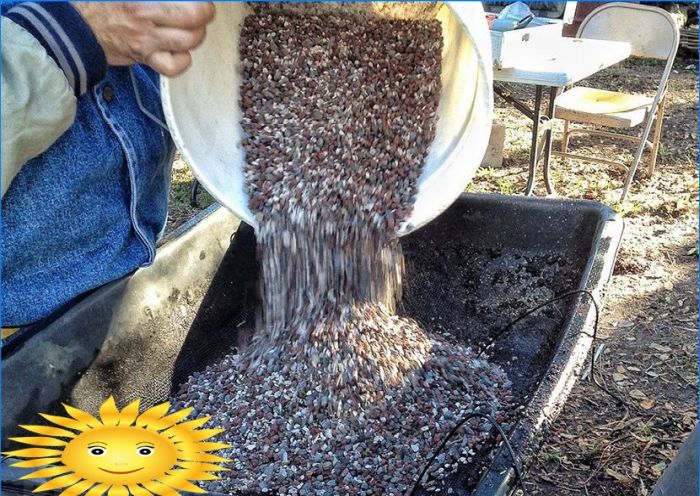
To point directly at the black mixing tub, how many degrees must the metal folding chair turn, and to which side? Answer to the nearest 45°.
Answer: approximately 45° to its left

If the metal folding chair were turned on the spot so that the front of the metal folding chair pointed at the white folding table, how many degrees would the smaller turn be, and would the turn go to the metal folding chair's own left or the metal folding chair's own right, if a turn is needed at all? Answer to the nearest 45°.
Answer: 0° — it already faces it

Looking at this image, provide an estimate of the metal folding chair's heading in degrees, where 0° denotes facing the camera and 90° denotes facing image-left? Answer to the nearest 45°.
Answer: approximately 45°

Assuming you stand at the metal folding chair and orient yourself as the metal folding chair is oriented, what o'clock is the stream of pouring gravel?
The stream of pouring gravel is roughly at 11 o'clock from the metal folding chair.
